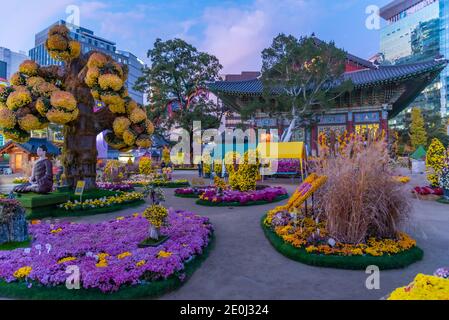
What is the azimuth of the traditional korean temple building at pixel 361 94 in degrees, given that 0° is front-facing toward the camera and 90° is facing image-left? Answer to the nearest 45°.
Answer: approximately 45°

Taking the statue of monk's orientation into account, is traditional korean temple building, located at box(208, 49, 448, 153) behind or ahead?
behind

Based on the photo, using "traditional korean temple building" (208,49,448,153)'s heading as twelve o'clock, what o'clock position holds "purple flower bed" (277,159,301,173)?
The purple flower bed is roughly at 12 o'clock from the traditional korean temple building.

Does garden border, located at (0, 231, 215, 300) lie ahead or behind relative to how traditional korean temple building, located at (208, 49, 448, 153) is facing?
ahead

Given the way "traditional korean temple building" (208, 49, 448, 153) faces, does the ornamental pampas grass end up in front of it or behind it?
in front

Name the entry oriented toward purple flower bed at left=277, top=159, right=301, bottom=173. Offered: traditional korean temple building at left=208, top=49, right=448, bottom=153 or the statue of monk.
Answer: the traditional korean temple building
